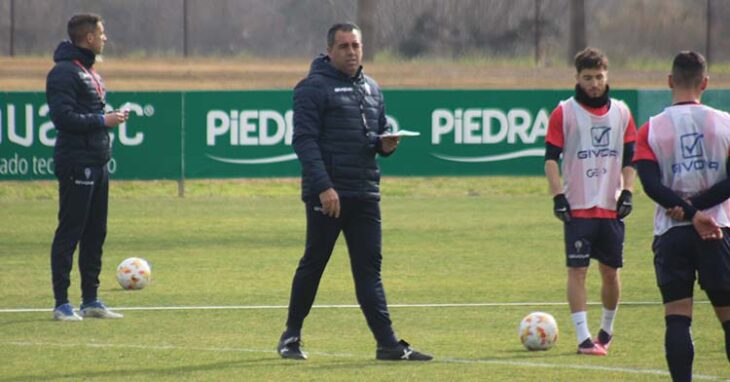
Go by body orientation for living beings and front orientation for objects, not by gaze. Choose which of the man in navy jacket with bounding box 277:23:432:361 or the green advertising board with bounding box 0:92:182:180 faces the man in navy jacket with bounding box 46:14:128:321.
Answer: the green advertising board

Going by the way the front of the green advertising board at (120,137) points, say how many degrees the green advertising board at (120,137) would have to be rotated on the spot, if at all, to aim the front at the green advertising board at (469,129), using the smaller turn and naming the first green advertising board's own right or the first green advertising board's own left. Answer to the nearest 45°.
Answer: approximately 90° to the first green advertising board's own left

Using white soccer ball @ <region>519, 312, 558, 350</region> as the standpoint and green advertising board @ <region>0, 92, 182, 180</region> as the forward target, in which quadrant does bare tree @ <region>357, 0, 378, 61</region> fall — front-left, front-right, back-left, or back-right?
front-right

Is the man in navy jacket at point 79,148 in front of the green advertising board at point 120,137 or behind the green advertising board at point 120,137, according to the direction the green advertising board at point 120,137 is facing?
in front

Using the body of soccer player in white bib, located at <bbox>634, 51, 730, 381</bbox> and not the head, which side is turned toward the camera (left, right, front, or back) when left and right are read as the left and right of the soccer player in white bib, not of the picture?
back

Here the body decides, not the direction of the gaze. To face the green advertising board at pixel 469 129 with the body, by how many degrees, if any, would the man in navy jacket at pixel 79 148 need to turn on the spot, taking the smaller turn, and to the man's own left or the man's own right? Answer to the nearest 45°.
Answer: approximately 45° to the man's own left

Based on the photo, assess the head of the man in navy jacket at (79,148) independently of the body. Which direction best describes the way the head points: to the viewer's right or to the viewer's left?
to the viewer's right

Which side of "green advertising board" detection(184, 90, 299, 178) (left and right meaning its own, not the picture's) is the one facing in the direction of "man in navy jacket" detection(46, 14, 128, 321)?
front

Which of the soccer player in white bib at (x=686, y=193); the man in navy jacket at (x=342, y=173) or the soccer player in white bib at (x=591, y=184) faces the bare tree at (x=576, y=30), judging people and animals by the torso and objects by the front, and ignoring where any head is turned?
the soccer player in white bib at (x=686, y=193)

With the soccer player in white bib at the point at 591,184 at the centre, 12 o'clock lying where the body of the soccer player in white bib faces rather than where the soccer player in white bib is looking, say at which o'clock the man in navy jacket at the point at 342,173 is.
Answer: The man in navy jacket is roughly at 2 o'clock from the soccer player in white bib.

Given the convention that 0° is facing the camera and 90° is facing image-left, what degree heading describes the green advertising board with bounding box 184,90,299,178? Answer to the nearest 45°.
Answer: approximately 0°

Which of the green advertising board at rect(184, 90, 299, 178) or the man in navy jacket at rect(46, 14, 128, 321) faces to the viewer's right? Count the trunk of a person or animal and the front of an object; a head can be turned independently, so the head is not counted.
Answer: the man in navy jacket

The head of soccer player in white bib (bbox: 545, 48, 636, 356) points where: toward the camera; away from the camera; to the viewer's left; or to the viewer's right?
toward the camera

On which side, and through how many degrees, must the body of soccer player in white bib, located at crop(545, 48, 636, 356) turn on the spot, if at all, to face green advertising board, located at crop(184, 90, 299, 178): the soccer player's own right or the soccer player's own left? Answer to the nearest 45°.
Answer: approximately 135° to the soccer player's own right

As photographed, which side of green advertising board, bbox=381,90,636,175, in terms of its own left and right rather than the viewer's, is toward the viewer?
front

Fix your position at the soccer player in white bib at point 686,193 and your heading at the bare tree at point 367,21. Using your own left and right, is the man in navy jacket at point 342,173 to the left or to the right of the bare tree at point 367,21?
left

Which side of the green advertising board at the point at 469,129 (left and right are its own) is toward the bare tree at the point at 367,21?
back

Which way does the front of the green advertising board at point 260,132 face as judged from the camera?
facing the viewer

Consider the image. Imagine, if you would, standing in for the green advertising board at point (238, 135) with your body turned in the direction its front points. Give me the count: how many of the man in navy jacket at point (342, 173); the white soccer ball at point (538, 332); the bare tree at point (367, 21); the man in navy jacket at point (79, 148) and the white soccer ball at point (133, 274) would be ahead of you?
4

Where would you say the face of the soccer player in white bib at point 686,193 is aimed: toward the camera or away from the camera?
away from the camera

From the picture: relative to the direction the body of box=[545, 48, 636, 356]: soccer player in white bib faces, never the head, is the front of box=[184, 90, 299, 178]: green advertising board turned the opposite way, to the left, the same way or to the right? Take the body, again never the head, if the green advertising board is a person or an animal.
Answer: the same way
